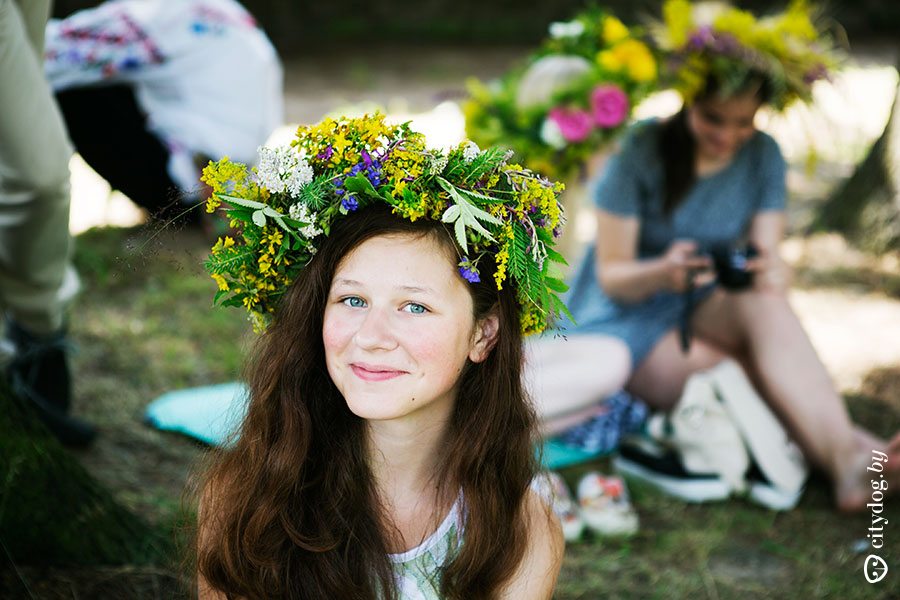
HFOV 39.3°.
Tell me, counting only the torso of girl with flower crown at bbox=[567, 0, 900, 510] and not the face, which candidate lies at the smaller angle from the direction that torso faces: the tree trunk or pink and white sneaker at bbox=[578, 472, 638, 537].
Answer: the pink and white sneaker

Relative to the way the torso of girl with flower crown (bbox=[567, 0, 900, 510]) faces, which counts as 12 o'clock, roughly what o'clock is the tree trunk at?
The tree trunk is roughly at 8 o'clock from the girl with flower crown.

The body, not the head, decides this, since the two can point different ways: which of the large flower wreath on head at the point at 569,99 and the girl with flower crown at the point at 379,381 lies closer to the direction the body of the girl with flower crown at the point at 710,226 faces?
the girl with flower crown

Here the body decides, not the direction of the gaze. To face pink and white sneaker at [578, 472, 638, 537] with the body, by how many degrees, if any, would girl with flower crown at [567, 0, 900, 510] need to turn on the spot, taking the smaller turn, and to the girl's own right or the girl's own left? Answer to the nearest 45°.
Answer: approximately 45° to the girl's own right

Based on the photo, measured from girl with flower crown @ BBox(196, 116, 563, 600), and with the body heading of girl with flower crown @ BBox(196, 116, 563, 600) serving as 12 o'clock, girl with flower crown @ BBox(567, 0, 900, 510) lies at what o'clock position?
girl with flower crown @ BBox(567, 0, 900, 510) is roughly at 7 o'clock from girl with flower crown @ BBox(196, 116, 563, 600).

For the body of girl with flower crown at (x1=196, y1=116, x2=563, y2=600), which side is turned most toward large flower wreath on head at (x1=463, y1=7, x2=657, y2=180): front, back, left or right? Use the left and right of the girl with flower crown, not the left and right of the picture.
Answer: back

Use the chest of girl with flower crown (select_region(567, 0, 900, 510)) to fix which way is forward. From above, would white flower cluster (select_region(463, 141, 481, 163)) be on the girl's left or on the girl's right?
on the girl's right

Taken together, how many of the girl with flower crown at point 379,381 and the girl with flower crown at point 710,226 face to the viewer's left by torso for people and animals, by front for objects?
0
